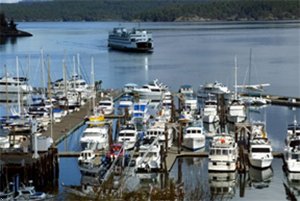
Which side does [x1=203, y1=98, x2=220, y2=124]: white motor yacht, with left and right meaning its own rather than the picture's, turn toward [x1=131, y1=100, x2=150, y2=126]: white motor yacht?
right

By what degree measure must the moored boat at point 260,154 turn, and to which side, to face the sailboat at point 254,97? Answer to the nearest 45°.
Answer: approximately 180°

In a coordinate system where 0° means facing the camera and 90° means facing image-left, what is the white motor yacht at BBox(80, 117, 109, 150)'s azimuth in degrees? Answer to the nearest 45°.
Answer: approximately 45°

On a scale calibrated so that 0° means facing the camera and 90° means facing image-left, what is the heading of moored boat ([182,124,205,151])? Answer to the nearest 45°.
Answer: approximately 0°

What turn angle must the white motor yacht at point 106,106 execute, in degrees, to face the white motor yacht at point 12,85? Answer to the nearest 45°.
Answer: approximately 90° to its right

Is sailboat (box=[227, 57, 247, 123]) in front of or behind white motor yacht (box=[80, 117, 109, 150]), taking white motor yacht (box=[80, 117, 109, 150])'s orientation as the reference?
behind
